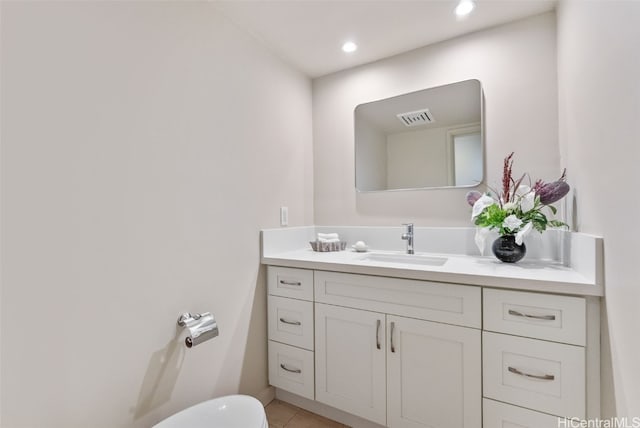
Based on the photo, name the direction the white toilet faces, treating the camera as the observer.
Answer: facing away from the viewer and to the right of the viewer

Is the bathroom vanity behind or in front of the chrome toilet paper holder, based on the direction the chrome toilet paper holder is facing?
in front

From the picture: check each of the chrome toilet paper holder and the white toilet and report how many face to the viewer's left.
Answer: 0

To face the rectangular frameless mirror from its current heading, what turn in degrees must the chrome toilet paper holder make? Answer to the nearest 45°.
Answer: approximately 45° to its left

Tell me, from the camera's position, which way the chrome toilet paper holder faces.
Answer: facing the viewer and to the right of the viewer
